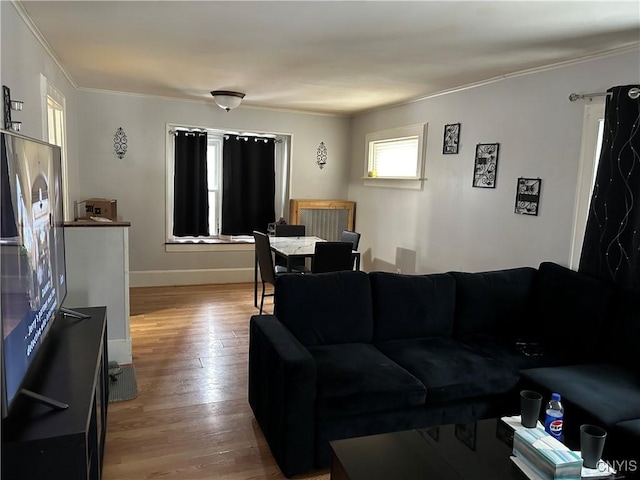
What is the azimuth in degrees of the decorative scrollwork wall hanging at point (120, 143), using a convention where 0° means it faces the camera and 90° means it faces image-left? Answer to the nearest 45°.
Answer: approximately 0°

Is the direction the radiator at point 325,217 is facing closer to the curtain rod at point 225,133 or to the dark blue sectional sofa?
the dark blue sectional sofa

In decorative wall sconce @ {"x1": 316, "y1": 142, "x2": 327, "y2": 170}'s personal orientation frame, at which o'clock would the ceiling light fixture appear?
The ceiling light fixture is roughly at 1 o'clock from the decorative wall sconce.

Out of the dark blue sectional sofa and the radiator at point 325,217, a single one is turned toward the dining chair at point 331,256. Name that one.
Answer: the radiator

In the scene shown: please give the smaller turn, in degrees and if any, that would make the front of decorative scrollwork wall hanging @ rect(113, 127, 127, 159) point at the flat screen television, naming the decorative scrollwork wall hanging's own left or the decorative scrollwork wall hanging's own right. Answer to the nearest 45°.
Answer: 0° — it already faces it

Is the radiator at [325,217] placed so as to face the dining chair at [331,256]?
yes

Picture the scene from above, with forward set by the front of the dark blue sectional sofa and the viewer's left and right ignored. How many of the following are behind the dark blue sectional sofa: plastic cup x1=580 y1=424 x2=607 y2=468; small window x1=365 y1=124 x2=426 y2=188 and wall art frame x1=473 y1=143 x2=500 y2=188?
2

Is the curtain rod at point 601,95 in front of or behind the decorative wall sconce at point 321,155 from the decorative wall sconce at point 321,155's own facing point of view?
in front

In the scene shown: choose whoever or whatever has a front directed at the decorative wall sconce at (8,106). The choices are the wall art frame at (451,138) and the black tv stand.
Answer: the wall art frame

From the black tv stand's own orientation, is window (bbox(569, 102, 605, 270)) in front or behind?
in front

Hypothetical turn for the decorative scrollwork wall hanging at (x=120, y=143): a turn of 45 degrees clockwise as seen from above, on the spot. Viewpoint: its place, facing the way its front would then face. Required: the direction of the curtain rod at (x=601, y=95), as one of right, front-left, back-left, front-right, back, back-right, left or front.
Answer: left

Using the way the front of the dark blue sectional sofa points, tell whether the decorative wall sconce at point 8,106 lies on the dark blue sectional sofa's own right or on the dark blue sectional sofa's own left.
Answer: on the dark blue sectional sofa's own right
